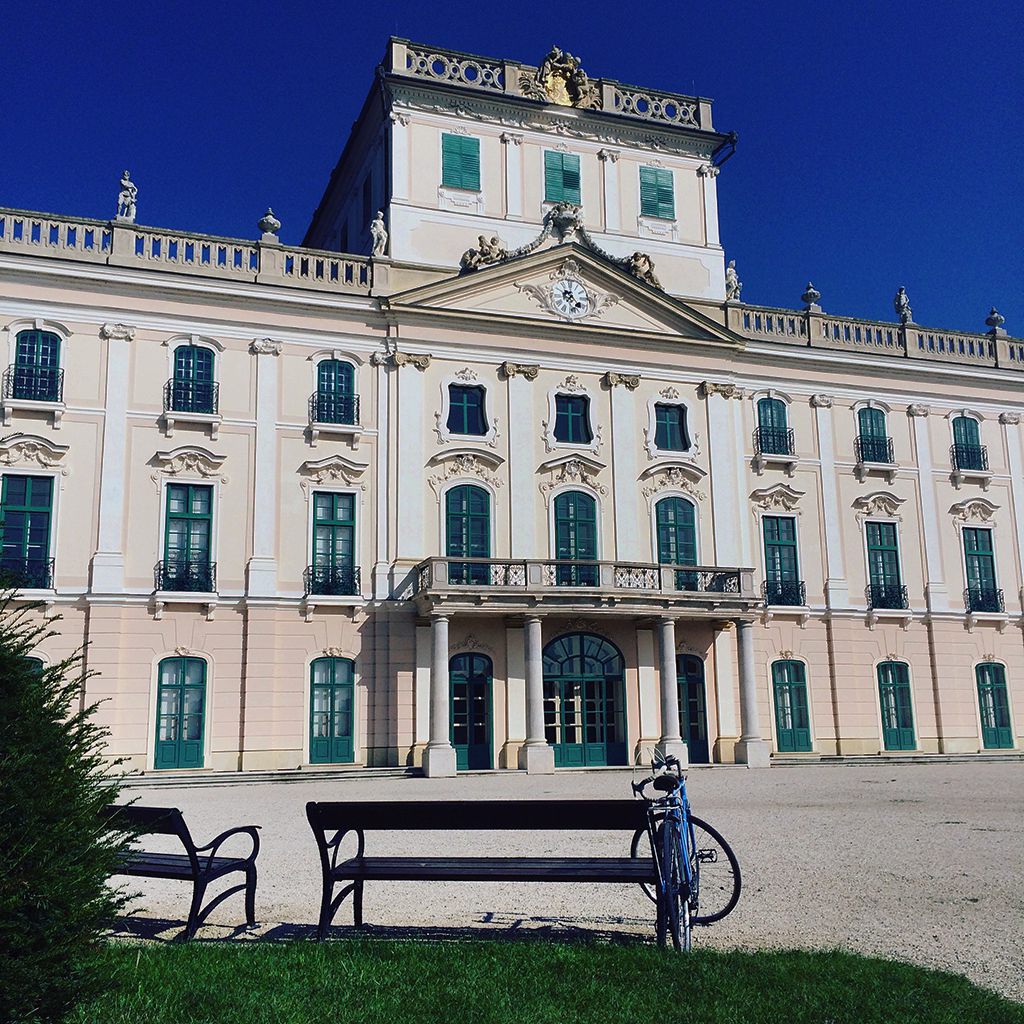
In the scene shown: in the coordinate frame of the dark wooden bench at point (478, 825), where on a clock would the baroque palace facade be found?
The baroque palace facade is roughly at 12 o'clock from the dark wooden bench.

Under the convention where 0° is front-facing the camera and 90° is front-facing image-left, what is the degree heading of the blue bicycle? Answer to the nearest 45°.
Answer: approximately 180°

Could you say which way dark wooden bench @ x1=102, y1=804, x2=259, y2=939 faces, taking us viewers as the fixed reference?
facing away from the viewer and to the right of the viewer

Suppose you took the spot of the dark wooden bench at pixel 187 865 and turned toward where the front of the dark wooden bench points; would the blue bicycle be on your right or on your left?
on your right

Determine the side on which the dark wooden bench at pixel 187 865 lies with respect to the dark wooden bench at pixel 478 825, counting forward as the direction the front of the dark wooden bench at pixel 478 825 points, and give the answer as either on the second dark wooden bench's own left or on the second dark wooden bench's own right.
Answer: on the second dark wooden bench's own left

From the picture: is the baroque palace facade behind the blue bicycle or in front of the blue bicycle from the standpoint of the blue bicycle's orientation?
in front

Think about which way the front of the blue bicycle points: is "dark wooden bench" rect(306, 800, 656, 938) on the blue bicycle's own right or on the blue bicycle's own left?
on the blue bicycle's own left

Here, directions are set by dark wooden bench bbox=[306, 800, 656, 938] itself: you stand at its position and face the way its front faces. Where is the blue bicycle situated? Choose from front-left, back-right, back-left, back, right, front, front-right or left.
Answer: right

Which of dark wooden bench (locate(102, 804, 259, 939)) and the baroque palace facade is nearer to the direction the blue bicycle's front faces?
the baroque palace facade

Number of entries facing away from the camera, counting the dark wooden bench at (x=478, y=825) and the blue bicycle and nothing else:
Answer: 2

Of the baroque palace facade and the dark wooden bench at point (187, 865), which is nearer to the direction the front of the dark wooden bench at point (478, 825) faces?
the baroque palace facade

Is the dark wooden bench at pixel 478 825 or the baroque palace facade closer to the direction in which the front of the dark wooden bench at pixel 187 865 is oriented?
the baroque palace facade

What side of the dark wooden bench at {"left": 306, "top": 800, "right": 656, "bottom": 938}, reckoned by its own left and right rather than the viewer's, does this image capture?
back
